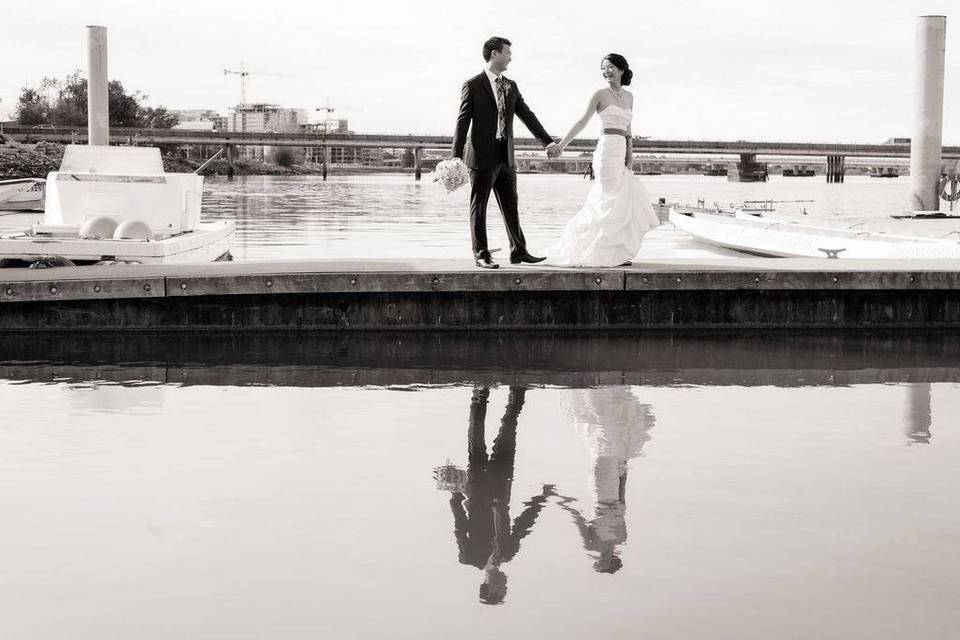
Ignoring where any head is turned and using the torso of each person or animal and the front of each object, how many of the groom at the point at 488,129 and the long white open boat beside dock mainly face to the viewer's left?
1

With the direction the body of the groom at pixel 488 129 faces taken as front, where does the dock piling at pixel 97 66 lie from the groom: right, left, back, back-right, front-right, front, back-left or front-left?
back

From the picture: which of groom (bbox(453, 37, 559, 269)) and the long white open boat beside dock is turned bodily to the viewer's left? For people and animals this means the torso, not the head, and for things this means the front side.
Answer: the long white open boat beside dock

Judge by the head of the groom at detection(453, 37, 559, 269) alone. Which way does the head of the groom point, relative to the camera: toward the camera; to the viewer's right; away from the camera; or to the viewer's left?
to the viewer's right

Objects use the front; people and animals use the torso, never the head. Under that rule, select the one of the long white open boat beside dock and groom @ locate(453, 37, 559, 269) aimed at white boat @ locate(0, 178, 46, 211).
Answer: the long white open boat beside dock

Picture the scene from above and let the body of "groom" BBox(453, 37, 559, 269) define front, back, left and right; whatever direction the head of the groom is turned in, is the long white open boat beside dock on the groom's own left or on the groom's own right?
on the groom's own left

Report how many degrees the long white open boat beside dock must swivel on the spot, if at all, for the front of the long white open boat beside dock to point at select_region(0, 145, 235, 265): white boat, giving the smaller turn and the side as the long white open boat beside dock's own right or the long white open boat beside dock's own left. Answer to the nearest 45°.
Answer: approximately 45° to the long white open boat beside dock's own left

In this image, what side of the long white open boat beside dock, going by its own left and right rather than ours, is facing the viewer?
left

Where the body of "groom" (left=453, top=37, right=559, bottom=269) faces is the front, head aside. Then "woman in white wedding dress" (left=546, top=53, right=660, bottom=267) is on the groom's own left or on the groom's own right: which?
on the groom's own left
